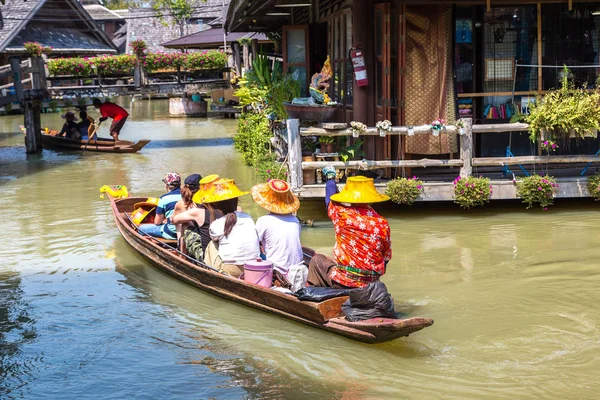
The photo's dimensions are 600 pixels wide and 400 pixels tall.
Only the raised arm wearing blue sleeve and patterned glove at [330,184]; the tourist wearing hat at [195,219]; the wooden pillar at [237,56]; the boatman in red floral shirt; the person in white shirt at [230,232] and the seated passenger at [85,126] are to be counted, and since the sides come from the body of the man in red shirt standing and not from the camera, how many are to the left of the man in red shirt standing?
4

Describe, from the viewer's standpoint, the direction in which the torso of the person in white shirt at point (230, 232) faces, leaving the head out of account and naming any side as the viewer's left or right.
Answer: facing away from the viewer and to the left of the viewer

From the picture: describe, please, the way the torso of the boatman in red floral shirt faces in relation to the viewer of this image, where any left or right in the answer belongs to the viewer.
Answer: facing away from the viewer and to the left of the viewer

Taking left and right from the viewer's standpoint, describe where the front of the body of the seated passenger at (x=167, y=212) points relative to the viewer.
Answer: facing away from the viewer and to the left of the viewer

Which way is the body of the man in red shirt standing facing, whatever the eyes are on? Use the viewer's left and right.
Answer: facing to the left of the viewer

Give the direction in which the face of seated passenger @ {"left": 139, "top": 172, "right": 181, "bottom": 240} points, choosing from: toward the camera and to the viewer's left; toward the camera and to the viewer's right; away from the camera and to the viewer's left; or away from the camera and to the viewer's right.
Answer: away from the camera and to the viewer's left

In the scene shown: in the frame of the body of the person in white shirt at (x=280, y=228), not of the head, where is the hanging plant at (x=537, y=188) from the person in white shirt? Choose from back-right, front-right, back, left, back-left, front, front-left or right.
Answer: right

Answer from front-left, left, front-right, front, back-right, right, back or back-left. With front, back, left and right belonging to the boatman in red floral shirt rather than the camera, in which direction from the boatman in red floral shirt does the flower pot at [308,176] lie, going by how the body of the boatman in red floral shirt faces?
front-right

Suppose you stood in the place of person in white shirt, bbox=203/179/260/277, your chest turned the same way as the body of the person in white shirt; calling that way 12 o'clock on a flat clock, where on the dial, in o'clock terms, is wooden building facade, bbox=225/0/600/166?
The wooden building facade is roughly at 3 o'clock from the person in white shirt.

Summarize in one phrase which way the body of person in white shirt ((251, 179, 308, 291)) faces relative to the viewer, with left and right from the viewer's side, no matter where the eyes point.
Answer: facing away from the viewer and to the left of the viewer

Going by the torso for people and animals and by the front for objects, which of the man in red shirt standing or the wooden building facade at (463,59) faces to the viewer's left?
the man in red shirt standing

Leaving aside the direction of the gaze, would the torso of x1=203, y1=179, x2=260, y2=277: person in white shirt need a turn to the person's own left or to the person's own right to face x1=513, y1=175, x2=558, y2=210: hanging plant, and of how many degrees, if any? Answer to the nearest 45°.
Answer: approximately 90° to the person's own right

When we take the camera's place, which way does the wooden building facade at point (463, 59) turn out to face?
facing the viewer

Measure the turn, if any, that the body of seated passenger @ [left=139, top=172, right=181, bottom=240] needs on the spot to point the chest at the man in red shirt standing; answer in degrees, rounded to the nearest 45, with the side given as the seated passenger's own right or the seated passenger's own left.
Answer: approximately 45° to the seated passenger's own right

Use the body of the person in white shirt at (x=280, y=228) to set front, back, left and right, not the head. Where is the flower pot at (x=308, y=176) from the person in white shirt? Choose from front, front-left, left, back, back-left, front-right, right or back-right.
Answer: front-right
